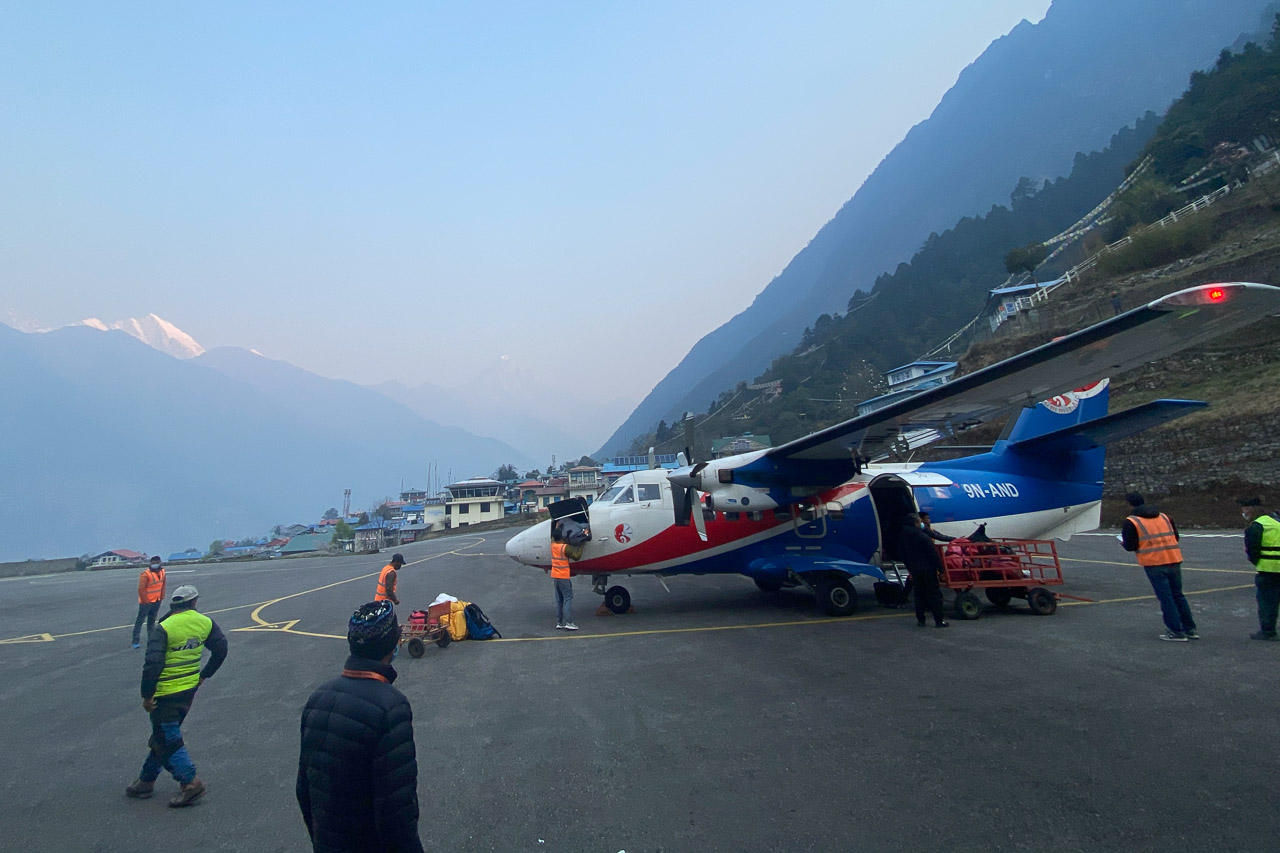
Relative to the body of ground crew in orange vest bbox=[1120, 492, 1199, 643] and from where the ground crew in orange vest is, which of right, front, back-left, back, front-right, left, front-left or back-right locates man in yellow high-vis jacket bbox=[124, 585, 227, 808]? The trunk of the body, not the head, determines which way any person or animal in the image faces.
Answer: left

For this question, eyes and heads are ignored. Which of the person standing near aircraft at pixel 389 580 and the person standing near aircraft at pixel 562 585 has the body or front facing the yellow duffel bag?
the person standing near aircraft at pixel 389 580

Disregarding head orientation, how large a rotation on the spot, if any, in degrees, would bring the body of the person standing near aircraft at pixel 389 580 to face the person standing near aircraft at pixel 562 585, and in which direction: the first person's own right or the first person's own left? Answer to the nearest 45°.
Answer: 0° — they already face them

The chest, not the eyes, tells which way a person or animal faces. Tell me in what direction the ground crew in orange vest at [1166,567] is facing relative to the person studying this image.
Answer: facing away from the viewer and to the left of the viewer

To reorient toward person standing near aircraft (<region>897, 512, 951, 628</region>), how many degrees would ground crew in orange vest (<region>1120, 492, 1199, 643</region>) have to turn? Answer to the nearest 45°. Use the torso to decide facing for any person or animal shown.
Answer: approximately 45° to their left

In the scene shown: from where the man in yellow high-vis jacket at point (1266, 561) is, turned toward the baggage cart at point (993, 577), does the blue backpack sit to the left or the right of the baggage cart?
left

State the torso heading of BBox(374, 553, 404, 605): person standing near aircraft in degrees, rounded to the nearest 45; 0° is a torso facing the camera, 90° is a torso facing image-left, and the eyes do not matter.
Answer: approximately 270°

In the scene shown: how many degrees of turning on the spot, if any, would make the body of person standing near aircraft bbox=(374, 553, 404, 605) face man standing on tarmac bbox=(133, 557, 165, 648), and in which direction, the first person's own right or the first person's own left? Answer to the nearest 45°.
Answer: approximately 135° to the first person's own left

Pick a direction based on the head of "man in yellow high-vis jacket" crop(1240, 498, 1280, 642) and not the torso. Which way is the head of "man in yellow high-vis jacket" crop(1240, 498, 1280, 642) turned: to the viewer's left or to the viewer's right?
to the viewer's left

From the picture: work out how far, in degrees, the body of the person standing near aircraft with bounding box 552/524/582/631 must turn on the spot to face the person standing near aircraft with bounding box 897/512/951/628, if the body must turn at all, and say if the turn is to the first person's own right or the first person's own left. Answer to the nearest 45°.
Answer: approximately 90° to the first person's own right

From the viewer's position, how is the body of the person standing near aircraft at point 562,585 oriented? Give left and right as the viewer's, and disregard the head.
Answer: facing away from the viewer and to the right of the viewer

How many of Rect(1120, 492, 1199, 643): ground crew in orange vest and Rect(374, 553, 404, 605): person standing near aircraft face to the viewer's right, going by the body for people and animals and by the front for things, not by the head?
1

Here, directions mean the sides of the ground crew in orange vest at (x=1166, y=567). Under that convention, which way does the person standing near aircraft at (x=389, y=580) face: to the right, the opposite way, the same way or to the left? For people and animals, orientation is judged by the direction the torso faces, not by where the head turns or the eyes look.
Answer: to the right

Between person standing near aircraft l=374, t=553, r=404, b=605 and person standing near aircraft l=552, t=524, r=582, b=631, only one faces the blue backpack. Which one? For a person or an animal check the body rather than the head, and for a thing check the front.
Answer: person standing near aircraft l=374, t=553, r=404, b=605

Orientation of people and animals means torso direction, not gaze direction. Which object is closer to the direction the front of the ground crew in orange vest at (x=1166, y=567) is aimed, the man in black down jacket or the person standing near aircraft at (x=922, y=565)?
the person standing near aircraft
